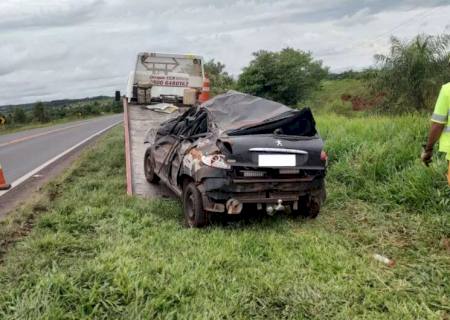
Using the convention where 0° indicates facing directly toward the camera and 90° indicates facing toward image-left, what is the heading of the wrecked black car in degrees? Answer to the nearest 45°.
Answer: approximately 135°

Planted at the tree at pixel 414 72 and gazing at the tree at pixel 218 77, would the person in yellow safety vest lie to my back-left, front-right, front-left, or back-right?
back-left

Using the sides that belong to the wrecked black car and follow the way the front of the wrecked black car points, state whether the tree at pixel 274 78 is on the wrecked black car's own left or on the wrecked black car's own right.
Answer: on the wrecked black car's own right

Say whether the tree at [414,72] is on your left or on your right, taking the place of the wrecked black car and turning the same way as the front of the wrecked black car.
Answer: on your right

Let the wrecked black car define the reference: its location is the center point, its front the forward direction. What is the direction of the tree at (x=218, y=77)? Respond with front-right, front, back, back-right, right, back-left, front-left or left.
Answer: front-right

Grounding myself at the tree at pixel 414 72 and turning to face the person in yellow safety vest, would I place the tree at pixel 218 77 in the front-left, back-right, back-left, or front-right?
back-right

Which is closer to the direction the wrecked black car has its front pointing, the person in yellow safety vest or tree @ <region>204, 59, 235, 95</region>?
the tree

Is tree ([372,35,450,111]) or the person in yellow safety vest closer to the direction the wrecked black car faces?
the tree
